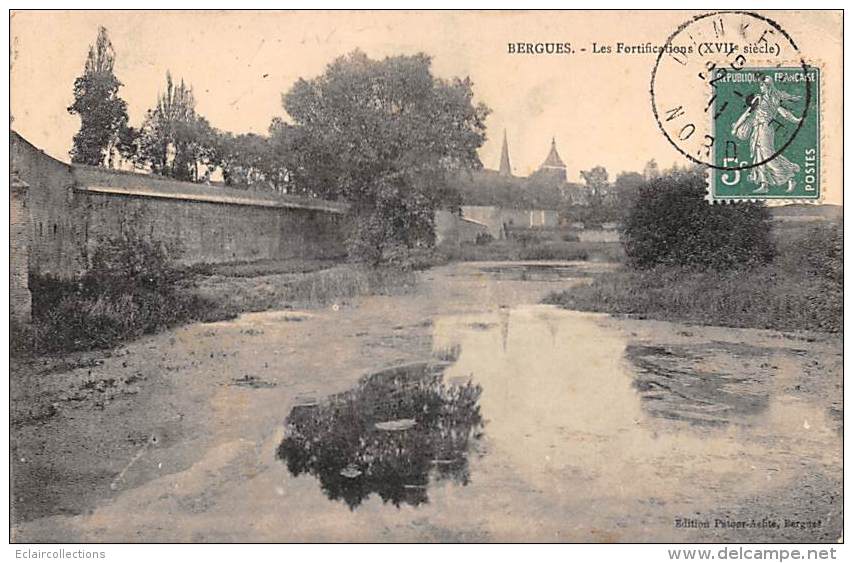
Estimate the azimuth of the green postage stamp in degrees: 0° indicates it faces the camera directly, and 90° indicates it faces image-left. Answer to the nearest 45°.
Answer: approximately 0°
